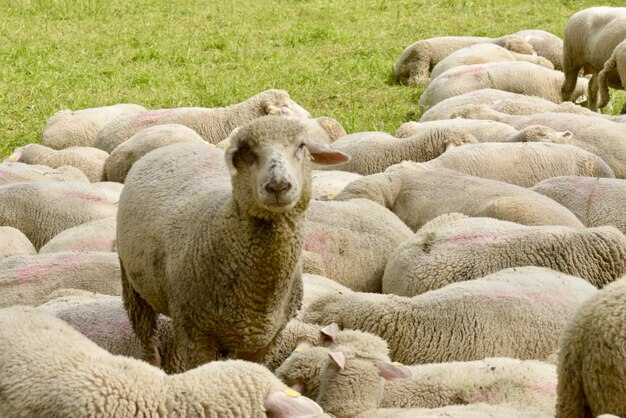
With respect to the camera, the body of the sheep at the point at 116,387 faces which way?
to the viewer's right

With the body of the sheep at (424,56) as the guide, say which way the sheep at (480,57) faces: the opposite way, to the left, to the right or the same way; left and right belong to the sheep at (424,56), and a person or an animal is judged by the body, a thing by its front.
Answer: the same way

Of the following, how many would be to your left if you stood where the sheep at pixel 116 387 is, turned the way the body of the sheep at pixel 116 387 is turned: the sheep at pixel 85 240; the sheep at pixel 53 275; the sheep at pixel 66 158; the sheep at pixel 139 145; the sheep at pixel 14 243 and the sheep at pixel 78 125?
6

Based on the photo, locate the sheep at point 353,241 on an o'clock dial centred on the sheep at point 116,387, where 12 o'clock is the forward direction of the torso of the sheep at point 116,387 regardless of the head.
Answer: the sheep at point 353,241 is roughly at 10 o'clock from the sheep at point 116,387.

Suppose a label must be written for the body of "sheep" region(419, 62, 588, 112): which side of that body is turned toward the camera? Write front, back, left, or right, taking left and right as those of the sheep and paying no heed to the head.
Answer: right

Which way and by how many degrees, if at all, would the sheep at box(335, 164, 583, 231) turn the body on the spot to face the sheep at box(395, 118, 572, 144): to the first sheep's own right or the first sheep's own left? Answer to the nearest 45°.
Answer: approximately 90° to the first sheep's own right

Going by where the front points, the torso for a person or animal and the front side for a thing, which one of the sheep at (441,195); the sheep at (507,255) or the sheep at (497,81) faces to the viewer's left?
the sheep at (441,195)

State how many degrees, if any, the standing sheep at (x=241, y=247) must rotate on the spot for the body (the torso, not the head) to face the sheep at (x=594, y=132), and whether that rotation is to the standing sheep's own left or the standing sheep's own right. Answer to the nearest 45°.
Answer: approximately 90° to the standing sheep's own left

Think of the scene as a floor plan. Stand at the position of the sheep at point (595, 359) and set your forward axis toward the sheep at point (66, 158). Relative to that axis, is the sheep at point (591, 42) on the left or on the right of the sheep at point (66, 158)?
right

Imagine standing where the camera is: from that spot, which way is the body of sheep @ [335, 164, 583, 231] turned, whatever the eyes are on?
to the viewer's left

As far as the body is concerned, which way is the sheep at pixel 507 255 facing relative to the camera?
to the viewer's right

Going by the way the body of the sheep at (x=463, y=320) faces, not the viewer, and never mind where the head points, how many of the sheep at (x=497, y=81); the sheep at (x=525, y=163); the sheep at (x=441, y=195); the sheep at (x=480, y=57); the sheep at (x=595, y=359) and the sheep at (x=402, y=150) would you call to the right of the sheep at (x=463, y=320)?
5

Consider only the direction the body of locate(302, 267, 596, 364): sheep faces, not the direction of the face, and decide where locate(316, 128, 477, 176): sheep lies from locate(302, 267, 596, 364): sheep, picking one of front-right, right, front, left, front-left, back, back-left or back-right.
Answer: right

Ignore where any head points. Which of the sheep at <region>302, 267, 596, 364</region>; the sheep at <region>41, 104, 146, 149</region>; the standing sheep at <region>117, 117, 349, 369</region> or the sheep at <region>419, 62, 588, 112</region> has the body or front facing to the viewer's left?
the sheep at <region>302, 267, 596, 364</region>
